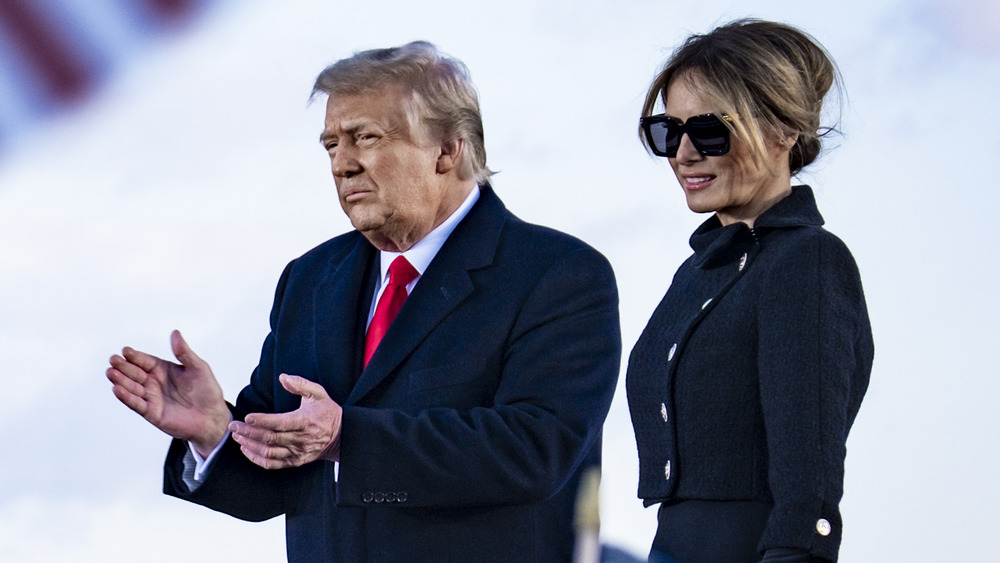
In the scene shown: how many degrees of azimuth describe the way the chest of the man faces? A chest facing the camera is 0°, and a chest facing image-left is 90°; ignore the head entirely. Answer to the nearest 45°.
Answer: approximately 45°

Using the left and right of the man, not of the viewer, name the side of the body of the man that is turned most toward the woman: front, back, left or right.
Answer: left

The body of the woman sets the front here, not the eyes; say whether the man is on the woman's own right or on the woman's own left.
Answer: on the woman's own right

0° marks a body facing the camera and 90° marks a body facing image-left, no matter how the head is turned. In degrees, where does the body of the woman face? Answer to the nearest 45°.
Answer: approximately 45°
